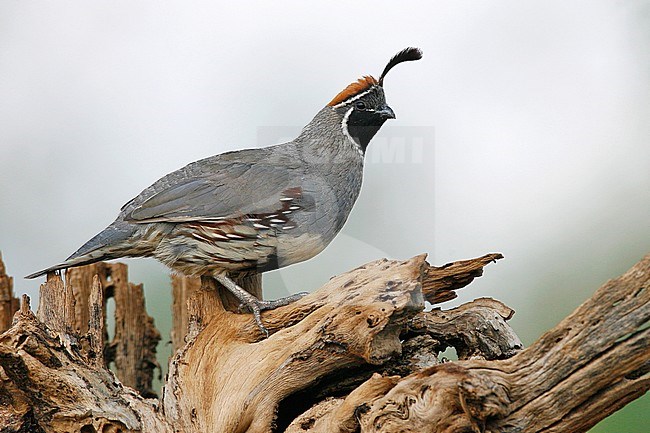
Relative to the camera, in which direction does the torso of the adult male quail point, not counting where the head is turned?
to the viewer's right

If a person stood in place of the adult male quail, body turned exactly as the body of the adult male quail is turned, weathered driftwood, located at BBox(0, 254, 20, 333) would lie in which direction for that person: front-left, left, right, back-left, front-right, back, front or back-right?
back-left
